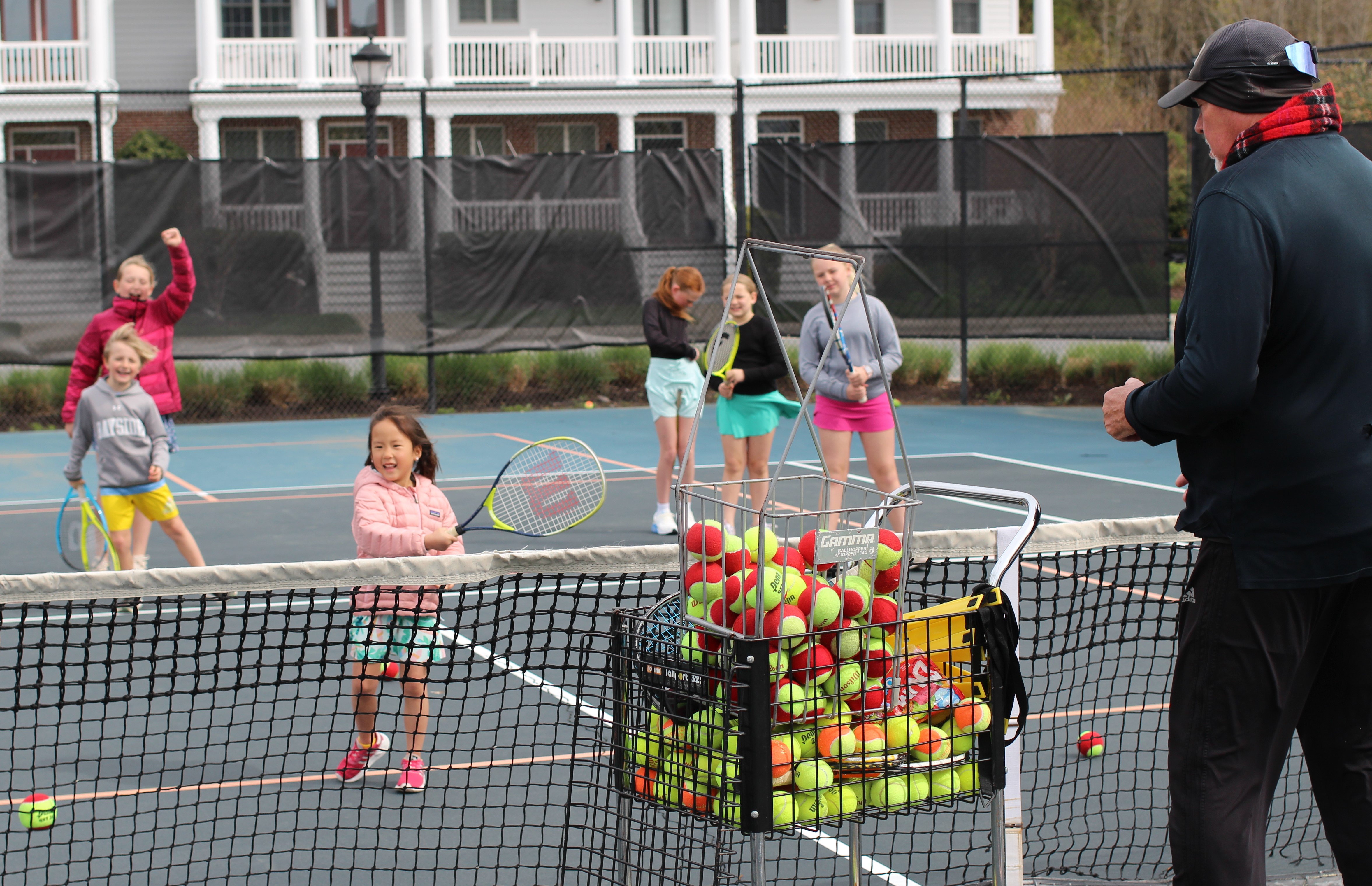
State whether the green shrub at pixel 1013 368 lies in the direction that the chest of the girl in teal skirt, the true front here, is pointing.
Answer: no

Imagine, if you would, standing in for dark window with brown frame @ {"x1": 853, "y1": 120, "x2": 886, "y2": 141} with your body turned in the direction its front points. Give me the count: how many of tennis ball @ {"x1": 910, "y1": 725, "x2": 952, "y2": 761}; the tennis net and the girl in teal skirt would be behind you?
0

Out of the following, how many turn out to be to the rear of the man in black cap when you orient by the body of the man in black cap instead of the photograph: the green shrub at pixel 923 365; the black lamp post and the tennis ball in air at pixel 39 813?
0

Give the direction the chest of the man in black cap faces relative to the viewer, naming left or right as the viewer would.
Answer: facing away from the viewer and to the left of the viewer

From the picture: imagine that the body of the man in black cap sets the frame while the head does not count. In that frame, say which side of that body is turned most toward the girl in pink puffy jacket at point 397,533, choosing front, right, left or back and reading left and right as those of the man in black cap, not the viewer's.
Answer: front

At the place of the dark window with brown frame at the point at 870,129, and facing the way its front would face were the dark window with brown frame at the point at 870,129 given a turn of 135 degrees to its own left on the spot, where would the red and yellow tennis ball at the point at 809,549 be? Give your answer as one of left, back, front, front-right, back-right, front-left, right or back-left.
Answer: back-right

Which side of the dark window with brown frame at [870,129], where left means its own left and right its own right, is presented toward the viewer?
front

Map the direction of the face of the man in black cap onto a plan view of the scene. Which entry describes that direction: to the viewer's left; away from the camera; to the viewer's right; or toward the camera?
to the viewer's left

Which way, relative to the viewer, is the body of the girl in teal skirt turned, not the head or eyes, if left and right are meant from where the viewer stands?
facing the viewer and to the left of the viewer

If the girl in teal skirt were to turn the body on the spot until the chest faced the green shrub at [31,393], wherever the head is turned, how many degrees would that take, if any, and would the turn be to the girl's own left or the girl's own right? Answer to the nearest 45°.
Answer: approximately 90° to the girl's own right

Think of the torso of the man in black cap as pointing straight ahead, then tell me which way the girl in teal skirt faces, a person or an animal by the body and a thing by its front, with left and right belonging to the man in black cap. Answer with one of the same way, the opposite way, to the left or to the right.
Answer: to the left

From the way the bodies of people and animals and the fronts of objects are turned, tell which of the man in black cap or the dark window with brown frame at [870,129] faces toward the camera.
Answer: the dark window with brown frame

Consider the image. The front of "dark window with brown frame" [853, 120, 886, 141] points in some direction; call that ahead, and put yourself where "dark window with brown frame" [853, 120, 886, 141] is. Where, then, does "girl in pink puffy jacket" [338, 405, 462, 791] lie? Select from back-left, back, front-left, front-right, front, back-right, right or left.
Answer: front

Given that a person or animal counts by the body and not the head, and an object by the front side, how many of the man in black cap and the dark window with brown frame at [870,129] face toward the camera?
1
